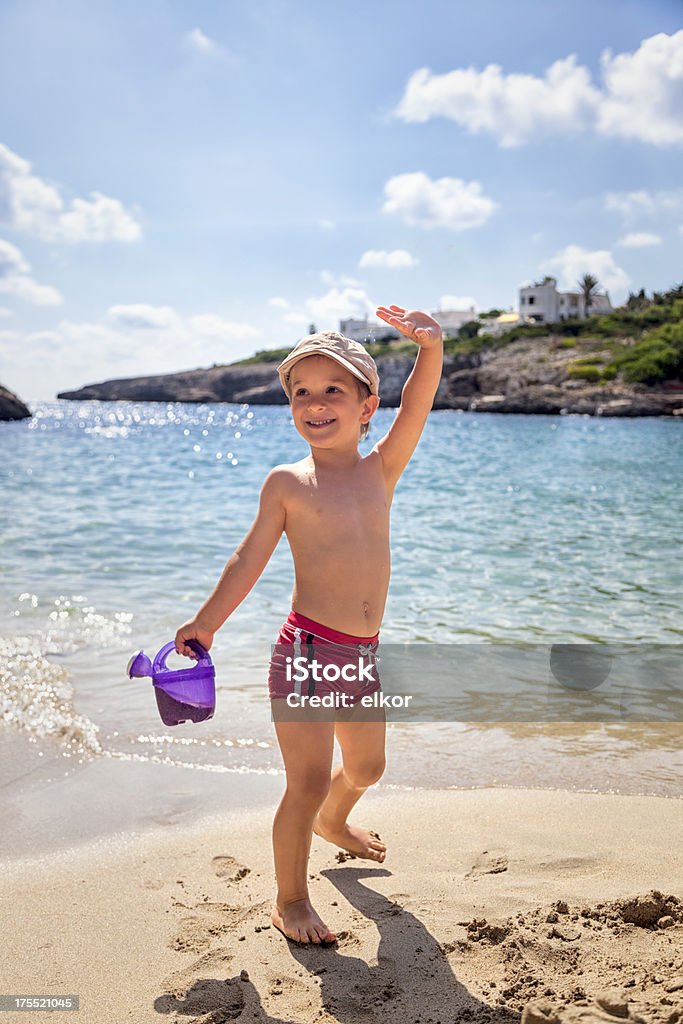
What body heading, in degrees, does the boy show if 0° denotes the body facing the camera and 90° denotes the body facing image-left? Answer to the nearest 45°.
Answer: approximately 315°

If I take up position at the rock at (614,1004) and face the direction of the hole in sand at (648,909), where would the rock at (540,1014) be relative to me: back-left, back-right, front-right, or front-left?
back-left

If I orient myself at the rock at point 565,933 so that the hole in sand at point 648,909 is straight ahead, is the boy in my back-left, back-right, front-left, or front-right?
back-left
